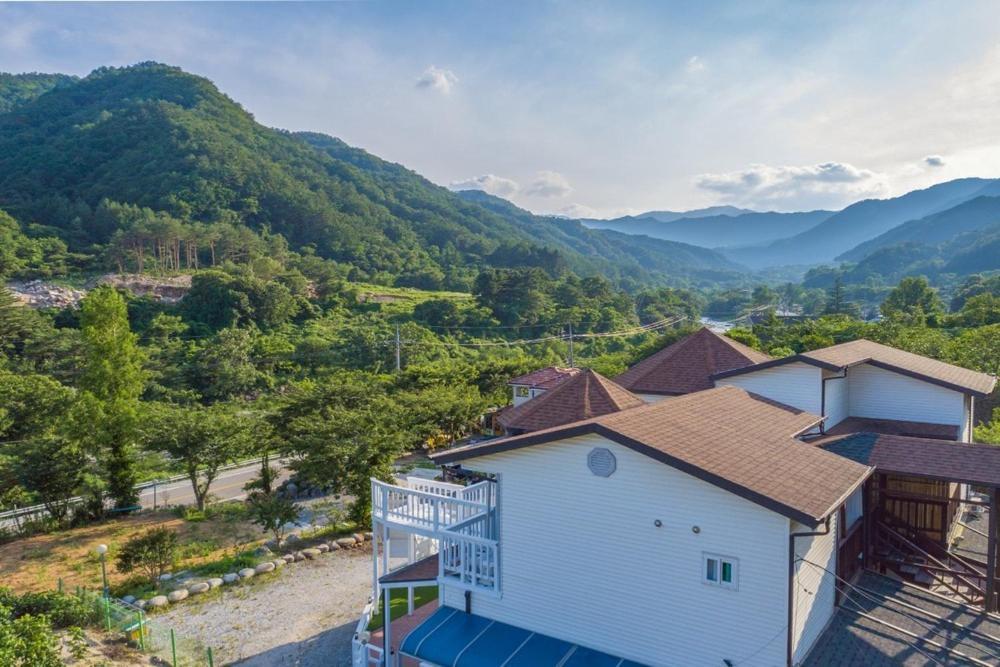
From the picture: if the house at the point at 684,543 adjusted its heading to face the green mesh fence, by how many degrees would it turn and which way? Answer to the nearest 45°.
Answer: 0° — it already faces it

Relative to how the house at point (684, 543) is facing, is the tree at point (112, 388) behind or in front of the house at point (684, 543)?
in front

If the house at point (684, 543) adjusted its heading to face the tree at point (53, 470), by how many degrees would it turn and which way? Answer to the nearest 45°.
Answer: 0° — it already faces it

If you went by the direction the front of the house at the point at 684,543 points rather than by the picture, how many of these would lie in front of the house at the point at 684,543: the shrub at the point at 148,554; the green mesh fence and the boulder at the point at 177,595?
3

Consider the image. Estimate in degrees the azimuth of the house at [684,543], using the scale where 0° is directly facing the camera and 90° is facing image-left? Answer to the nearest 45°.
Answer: approximately 90°

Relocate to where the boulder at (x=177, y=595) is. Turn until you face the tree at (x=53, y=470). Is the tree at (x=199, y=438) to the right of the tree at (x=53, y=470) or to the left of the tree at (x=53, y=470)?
right

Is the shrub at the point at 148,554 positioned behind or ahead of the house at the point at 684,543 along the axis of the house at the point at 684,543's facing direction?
ahead

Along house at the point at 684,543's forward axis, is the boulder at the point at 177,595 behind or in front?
in front
